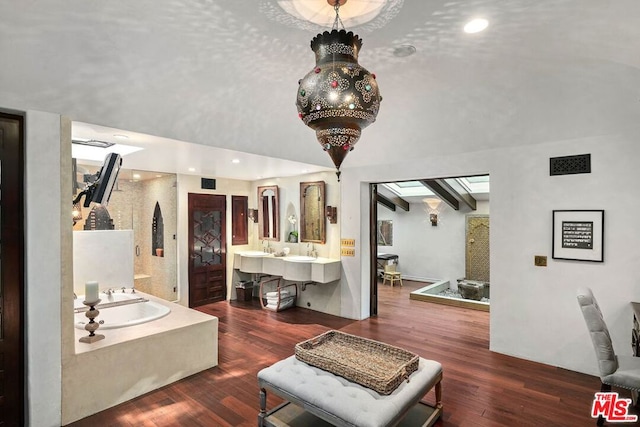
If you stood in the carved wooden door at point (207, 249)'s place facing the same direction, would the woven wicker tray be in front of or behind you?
in front

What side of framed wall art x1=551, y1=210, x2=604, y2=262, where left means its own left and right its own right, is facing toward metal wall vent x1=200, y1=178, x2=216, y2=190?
right

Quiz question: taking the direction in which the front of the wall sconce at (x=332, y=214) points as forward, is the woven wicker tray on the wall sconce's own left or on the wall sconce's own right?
on the wall sconce's own left

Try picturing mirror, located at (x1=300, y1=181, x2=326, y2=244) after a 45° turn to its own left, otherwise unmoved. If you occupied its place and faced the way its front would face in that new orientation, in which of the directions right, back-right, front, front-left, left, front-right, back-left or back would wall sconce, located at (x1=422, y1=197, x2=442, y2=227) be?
back-left

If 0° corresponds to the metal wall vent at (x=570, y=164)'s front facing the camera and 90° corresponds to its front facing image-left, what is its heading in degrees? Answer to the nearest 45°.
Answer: approximately 0°

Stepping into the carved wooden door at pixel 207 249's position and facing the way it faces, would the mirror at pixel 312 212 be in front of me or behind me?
in front

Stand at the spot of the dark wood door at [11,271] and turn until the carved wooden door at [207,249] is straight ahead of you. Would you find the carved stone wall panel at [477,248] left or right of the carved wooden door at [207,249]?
right

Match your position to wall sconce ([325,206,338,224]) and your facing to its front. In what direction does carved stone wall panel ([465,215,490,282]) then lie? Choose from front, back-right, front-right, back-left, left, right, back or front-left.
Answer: back
